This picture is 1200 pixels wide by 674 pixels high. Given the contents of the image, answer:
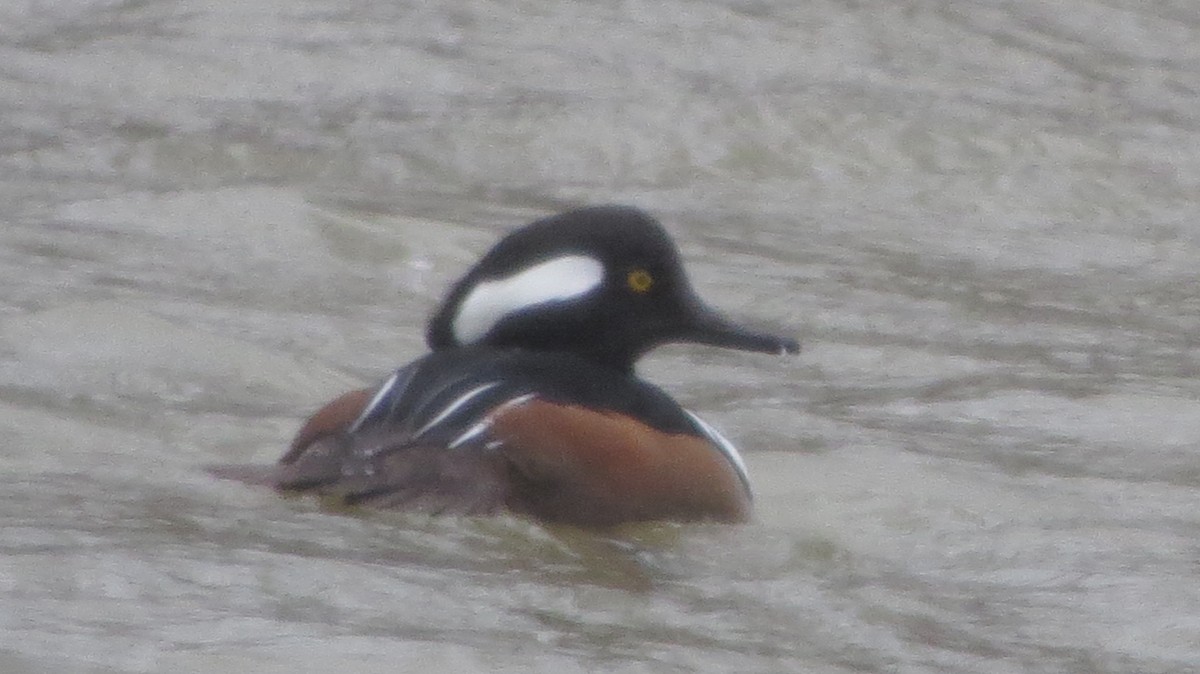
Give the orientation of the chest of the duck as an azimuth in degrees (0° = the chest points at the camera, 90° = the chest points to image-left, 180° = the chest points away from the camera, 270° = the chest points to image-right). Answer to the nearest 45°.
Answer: approximately 225°
